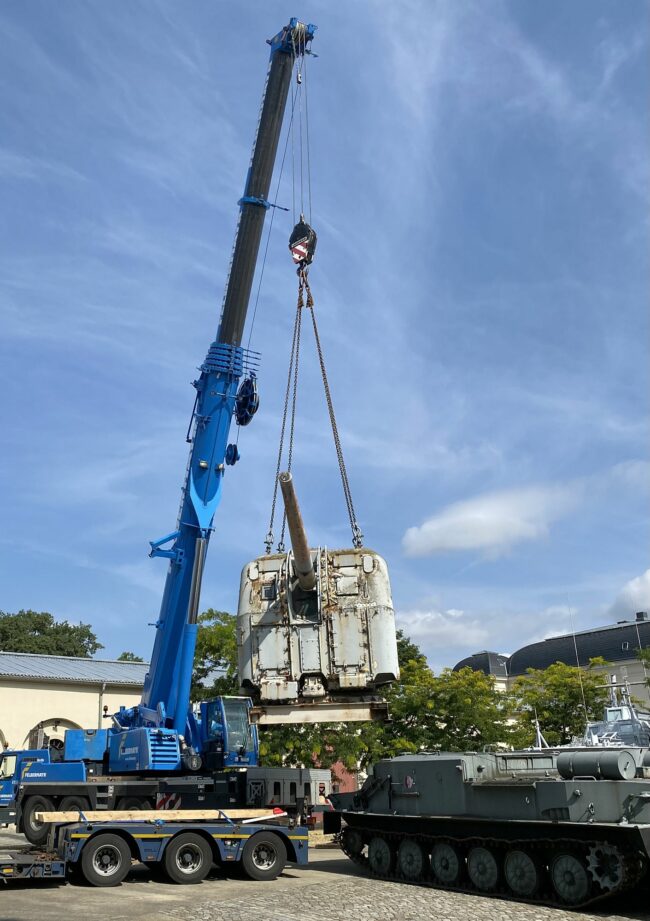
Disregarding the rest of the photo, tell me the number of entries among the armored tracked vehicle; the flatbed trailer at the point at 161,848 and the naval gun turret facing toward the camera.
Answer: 1

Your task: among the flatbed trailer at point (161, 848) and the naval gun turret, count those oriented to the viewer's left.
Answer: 1

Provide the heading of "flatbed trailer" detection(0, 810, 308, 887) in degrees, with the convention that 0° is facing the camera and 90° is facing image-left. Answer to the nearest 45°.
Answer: approximately 90°

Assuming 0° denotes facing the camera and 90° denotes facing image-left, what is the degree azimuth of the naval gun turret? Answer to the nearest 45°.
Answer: approximately 0°

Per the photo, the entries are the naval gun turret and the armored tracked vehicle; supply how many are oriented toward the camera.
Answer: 1

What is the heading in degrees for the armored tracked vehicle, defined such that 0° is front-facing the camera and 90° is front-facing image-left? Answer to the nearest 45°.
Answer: approximately 135°

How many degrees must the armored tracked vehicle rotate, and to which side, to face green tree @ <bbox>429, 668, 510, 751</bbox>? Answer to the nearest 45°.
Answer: approximately 45° to its right
